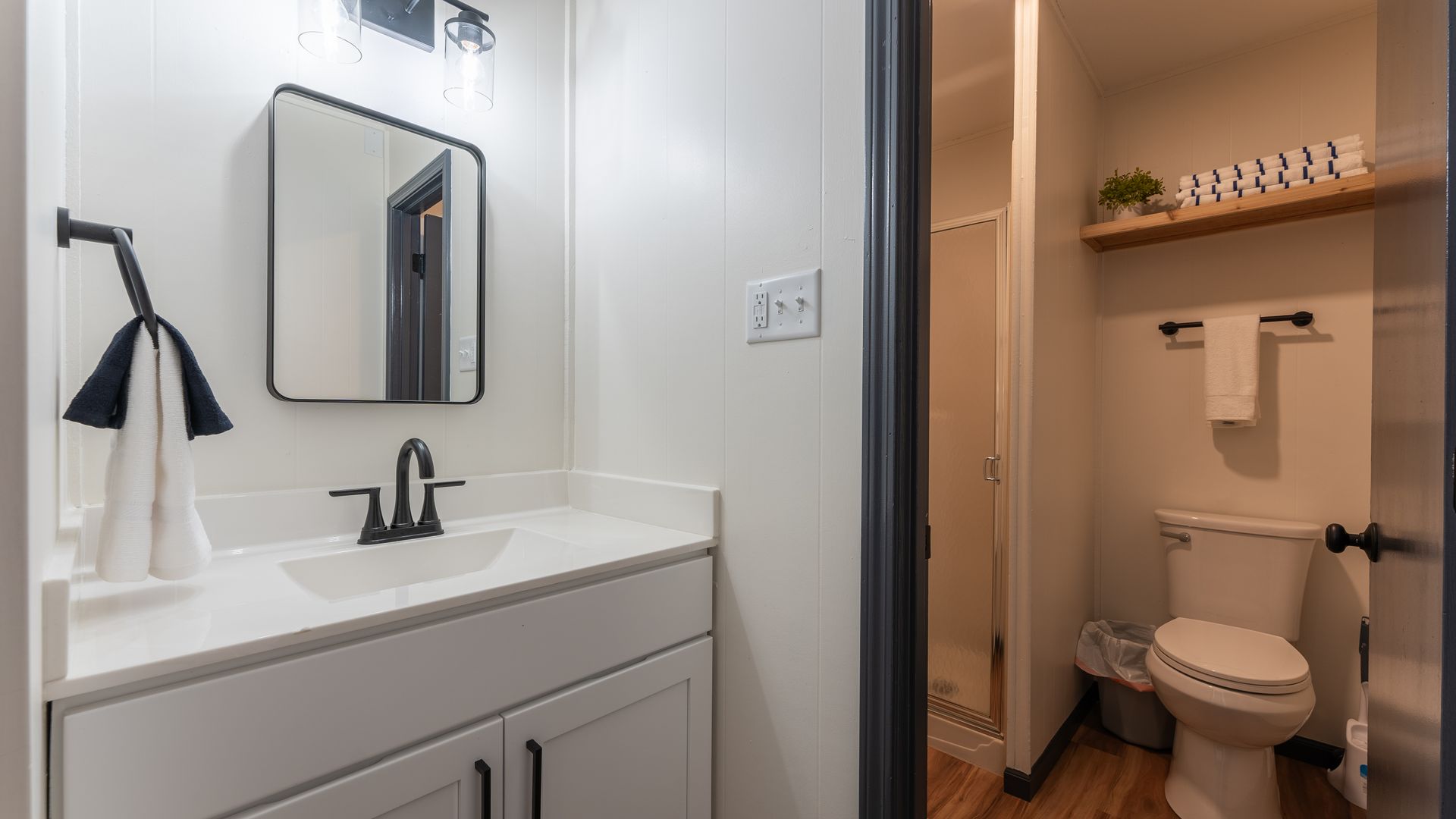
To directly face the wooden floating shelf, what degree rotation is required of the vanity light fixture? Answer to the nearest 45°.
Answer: approximately 45° to its left

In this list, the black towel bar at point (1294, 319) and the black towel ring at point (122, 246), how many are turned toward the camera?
1

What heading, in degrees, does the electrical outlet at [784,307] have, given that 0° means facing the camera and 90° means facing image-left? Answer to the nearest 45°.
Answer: approximately 45°

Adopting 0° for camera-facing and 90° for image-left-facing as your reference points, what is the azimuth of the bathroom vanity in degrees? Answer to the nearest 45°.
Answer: approximately 315°

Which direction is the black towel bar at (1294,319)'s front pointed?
toward the camera

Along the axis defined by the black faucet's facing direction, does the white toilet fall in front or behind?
in front

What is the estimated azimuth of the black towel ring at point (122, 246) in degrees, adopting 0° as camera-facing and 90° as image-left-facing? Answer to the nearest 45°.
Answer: approximately 270°

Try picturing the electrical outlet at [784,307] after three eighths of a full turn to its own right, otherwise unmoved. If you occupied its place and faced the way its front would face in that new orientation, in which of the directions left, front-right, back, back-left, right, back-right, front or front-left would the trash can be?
front-right

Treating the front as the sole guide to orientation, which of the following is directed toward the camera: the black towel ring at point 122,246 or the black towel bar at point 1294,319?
the black towel bar at point 1294,319

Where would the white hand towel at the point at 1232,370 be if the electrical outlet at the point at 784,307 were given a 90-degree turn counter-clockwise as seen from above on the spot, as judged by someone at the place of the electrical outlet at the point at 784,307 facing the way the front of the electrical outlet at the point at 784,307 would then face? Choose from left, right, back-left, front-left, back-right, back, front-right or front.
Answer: left

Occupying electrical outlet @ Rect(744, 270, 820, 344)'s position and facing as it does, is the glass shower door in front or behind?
behind
